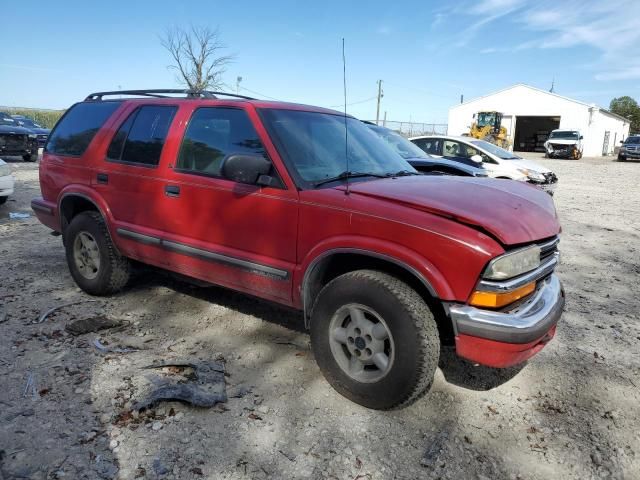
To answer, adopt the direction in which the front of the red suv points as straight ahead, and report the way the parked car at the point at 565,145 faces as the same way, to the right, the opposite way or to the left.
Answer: to the right

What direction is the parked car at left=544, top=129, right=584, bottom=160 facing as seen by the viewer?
toward the camera

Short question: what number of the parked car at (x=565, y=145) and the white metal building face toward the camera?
2

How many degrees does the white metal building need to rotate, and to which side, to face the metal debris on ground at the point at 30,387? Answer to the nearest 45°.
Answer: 0° — it already faces it

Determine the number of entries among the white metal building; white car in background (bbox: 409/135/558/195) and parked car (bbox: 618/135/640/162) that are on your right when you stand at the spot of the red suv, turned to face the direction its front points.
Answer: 0

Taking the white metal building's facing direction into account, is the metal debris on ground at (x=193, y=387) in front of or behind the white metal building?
in front

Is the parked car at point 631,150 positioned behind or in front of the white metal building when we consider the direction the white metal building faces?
in front

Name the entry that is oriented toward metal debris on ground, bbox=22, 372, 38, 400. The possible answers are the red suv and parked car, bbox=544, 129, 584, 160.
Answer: the parked car

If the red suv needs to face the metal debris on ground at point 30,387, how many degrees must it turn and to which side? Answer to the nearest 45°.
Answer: approximately 135° to its right

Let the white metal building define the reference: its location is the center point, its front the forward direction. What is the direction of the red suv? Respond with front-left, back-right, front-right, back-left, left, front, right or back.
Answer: front

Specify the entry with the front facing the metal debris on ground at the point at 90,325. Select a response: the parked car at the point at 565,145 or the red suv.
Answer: the parked car

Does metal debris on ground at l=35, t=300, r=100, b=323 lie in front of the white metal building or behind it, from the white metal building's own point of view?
in front

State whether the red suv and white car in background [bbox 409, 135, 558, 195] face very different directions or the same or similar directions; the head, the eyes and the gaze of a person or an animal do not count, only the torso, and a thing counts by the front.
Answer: same or similar directions

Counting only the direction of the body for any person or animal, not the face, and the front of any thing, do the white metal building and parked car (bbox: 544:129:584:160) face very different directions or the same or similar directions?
same or similar directions

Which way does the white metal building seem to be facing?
toward the camera

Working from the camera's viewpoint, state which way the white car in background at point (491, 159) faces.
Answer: facing the viewer and to the right of the viewer
